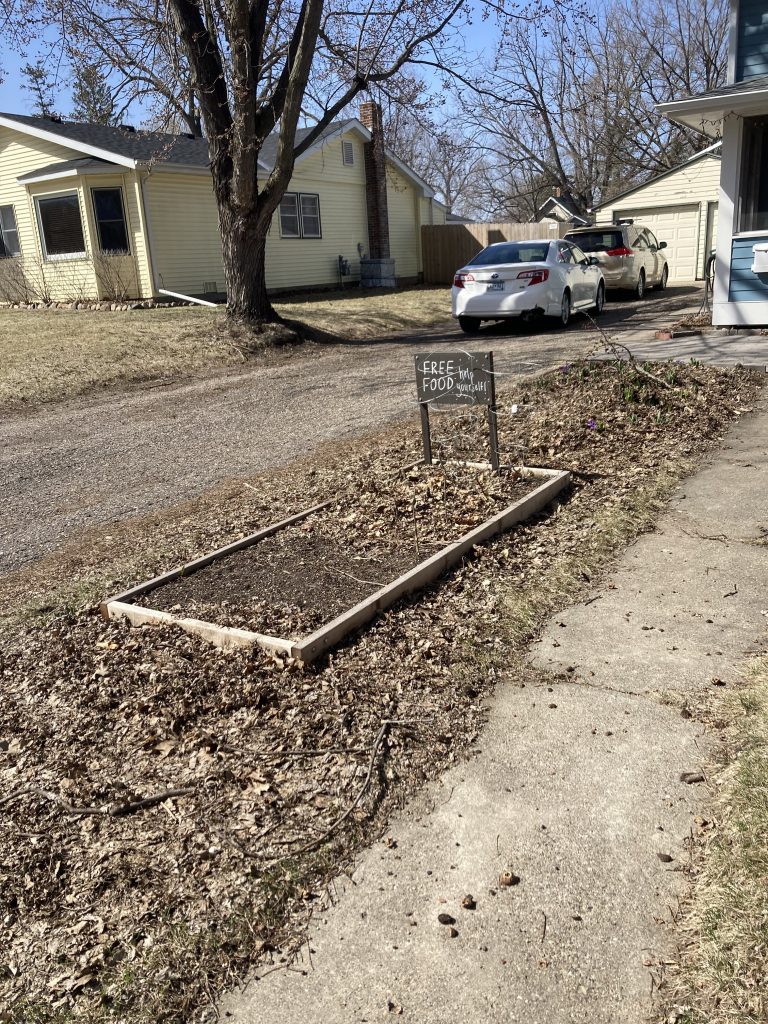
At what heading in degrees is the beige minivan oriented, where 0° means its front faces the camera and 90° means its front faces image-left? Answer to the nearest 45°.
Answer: approximately 225°

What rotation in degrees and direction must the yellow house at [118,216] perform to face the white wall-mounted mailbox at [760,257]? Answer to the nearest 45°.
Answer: approximately 90° to its left

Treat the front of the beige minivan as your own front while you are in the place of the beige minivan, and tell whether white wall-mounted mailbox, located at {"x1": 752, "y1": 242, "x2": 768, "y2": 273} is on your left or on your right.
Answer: on your right

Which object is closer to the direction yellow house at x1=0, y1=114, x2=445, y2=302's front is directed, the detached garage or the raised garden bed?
the raised garden bed

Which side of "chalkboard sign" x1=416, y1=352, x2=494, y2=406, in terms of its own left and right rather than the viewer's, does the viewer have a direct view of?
front

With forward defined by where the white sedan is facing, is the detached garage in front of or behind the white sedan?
in front

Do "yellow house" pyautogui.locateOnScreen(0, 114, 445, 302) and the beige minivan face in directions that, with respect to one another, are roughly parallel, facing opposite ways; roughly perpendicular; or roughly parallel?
roughly parallel, facing opposite ways

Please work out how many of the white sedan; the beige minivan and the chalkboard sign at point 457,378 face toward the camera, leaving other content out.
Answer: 1

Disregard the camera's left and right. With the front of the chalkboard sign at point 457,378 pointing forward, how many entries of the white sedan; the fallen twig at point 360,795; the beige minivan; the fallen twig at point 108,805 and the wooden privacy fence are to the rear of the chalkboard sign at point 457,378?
3

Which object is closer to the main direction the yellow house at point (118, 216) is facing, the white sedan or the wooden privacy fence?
the white sedan

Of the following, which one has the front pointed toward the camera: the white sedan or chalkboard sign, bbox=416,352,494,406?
the chalkboard sign

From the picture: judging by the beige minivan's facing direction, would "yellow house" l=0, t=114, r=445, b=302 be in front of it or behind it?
behind

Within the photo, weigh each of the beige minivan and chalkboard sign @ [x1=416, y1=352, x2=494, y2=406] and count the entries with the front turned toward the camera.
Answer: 1

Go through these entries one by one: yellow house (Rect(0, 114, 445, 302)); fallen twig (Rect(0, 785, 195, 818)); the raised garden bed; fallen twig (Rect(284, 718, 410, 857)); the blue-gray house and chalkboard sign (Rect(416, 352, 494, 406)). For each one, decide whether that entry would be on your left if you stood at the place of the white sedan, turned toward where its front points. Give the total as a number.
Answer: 1

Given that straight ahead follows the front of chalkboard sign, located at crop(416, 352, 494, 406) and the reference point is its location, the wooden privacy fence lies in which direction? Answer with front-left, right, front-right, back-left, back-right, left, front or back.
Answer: back

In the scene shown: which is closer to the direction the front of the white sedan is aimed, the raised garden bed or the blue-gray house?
the blue-gray house

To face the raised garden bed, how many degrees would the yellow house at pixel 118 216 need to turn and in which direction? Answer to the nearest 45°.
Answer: approximately 45° to its left

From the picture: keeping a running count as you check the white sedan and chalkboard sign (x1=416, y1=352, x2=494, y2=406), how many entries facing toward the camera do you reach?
1

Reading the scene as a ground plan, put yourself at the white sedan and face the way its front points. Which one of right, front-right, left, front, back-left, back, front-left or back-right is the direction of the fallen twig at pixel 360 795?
back-right

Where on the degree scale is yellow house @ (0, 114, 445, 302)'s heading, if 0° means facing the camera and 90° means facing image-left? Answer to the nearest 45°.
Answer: approximately 45°

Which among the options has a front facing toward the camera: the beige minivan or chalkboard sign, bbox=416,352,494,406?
the chalkboard sign

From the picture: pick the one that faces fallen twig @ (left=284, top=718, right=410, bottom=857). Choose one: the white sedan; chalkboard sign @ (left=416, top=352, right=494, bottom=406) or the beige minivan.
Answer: the chalkboard sign
